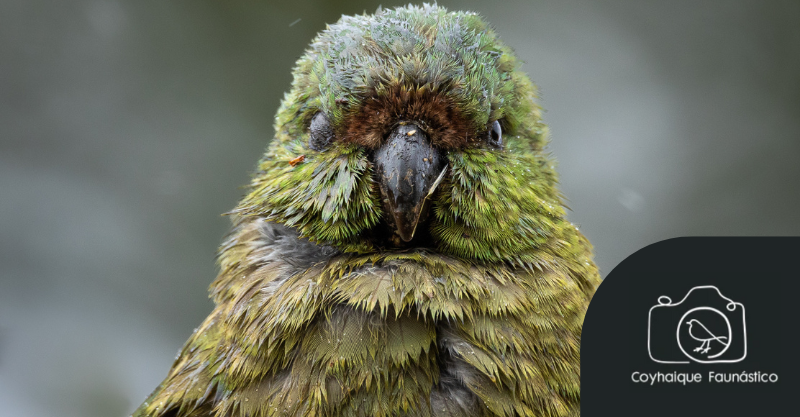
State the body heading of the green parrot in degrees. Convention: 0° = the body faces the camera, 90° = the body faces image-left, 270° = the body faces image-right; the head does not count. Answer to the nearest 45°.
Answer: approximately 0°
